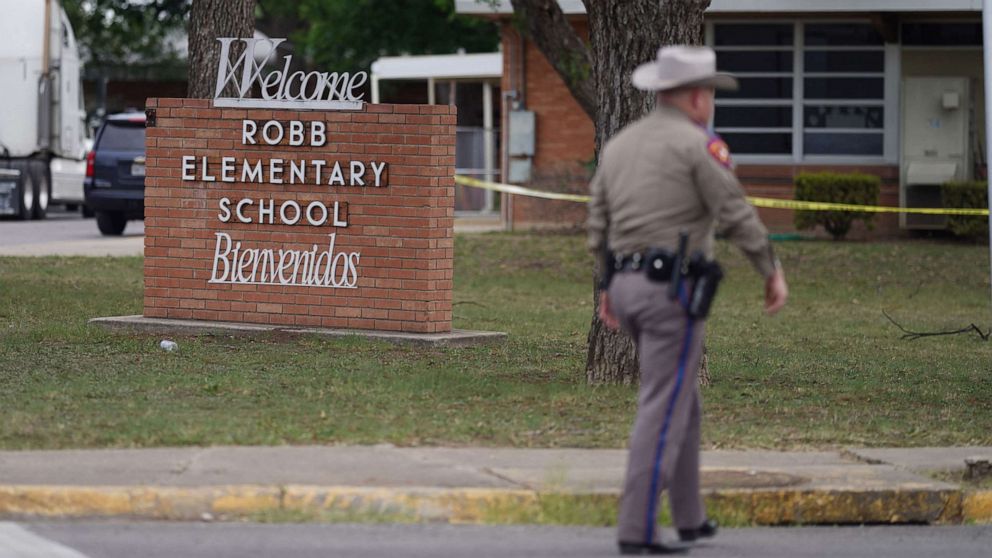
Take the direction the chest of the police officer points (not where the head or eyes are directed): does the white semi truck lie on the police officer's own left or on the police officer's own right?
on the police officer's own left

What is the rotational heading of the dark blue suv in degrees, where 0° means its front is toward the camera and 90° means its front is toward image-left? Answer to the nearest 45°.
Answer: approximately 180°

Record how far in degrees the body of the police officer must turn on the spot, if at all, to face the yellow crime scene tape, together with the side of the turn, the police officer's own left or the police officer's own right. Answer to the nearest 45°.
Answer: approximately 45° to the police officer's own left

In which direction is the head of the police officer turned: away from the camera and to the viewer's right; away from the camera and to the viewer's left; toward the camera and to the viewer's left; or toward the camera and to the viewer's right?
away from the camera and to the viewer's right

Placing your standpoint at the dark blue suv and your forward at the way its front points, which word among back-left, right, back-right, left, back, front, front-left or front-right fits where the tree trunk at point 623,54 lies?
back

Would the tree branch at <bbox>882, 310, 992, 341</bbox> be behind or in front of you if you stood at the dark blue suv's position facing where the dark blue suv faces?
behind

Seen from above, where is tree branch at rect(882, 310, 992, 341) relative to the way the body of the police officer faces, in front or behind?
in front

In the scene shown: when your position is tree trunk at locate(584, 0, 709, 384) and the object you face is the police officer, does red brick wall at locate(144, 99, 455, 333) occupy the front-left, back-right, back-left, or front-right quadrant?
back-right

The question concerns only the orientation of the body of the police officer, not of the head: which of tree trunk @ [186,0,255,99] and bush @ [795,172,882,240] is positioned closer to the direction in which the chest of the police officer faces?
the bush

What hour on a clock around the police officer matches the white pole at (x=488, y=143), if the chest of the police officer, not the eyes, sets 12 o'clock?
The white pole is roughly at 10 o'clock from the police officer.

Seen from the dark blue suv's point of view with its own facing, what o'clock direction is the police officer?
The police officer is roughly at 6 o'clock from the dark blue suv.

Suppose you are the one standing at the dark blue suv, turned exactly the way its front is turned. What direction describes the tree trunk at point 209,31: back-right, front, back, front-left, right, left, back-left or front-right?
back

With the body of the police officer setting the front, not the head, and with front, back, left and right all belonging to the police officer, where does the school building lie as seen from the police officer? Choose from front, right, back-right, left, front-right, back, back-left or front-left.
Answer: front-left

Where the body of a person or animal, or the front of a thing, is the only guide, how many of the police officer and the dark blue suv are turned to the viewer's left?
0

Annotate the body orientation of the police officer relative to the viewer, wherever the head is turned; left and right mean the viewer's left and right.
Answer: facing away from the viewer and to the right of the viewer
